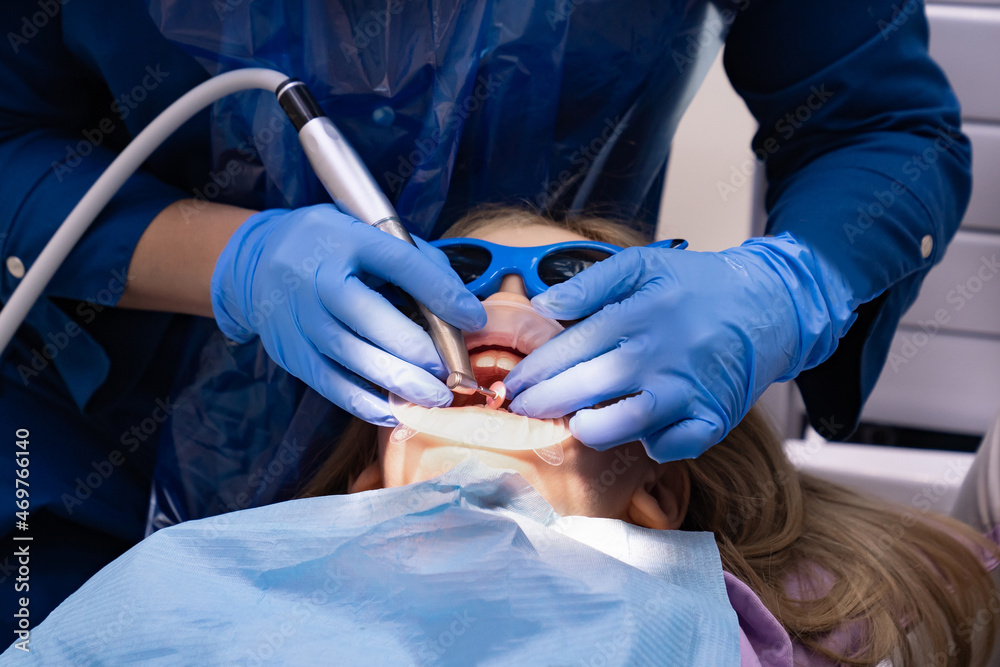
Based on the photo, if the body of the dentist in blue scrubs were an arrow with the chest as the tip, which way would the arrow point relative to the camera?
toward the camera
